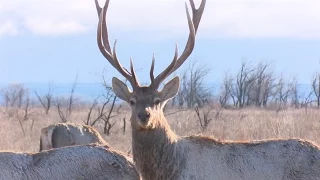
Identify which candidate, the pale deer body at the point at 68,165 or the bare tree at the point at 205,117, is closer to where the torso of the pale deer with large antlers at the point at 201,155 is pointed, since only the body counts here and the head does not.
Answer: the pale deer body

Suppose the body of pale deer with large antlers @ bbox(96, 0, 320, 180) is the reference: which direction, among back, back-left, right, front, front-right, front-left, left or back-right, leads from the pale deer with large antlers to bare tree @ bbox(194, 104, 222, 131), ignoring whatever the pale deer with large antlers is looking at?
right

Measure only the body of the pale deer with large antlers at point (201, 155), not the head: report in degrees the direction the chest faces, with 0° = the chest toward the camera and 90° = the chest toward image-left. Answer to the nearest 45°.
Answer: approximately 90°

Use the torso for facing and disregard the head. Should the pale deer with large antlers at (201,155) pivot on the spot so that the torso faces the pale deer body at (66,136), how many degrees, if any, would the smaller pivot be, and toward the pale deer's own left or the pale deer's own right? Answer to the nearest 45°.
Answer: approximately 45° to the pale deer's own right
